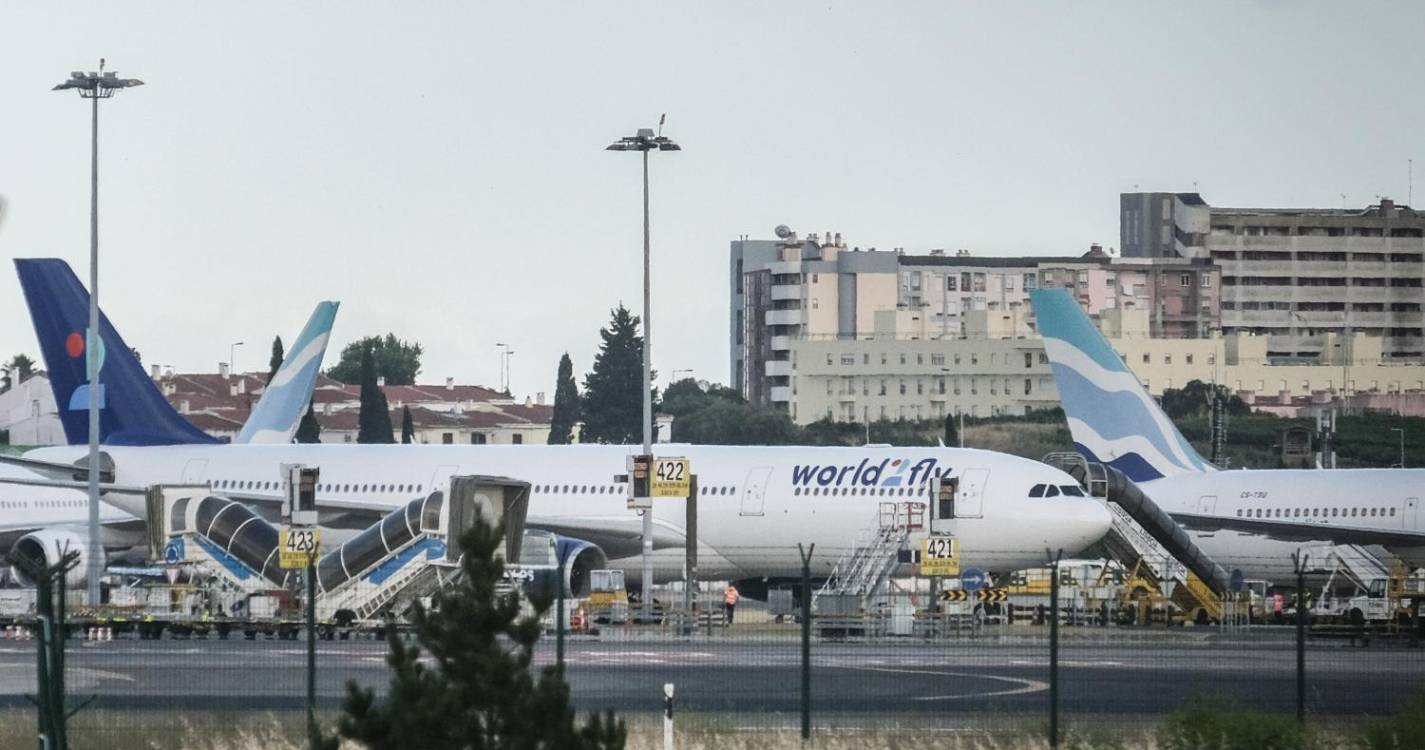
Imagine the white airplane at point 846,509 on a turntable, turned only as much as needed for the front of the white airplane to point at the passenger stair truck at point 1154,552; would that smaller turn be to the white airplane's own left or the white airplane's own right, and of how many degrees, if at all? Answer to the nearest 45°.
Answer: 0° — it already faces it

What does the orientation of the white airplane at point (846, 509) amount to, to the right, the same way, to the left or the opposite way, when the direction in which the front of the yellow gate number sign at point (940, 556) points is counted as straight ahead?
to the left

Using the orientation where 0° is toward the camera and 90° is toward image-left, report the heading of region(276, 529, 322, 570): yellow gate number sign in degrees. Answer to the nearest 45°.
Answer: approximately 0°

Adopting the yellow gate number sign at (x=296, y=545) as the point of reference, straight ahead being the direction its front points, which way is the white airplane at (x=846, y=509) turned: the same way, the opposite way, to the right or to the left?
to the left

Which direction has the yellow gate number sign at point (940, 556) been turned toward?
toward the camera

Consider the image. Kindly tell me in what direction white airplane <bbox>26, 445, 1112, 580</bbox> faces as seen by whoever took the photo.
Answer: facing to the right of the viewer

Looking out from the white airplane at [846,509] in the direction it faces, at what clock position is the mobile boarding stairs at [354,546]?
The mobile boarding stairs is roughly at 5 o'clock from the white airplane.

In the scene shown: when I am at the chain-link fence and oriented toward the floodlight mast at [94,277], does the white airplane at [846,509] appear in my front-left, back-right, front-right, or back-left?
front-right

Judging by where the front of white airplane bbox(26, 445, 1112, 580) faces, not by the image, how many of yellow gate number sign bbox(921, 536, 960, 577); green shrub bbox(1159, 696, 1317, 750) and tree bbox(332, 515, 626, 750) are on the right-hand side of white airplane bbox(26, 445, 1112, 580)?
3

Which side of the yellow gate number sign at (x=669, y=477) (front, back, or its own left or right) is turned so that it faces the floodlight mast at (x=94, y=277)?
right

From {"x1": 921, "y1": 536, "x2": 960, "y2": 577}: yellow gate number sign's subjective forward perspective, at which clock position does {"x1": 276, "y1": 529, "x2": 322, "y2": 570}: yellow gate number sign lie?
{"x1": 276, "y1": 529, "x2": 322, "y2": 570}: yellow gate number sign is roughly at 3 o'clock from {"x1": 921, "y1": 536, "x2": 960, "y2": 577}: yellow gate number sign.

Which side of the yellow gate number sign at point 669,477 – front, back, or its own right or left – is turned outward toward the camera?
front

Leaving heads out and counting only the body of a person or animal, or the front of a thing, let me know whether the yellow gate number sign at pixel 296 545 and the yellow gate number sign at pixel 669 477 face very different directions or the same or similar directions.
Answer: same or similar directions

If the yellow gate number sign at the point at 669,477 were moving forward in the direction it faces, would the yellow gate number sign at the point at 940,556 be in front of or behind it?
in front

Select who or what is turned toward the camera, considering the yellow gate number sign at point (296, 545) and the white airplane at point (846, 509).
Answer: the yellow gate number sign

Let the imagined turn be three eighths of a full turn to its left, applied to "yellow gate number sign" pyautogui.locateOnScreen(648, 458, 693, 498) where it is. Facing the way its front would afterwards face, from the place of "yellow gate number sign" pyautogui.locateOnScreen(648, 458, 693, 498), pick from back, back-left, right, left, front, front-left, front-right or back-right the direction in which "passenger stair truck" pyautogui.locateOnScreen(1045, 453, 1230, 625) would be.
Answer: front-right

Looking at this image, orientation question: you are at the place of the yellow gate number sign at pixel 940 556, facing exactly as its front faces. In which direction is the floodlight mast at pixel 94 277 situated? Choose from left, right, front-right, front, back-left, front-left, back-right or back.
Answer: right
